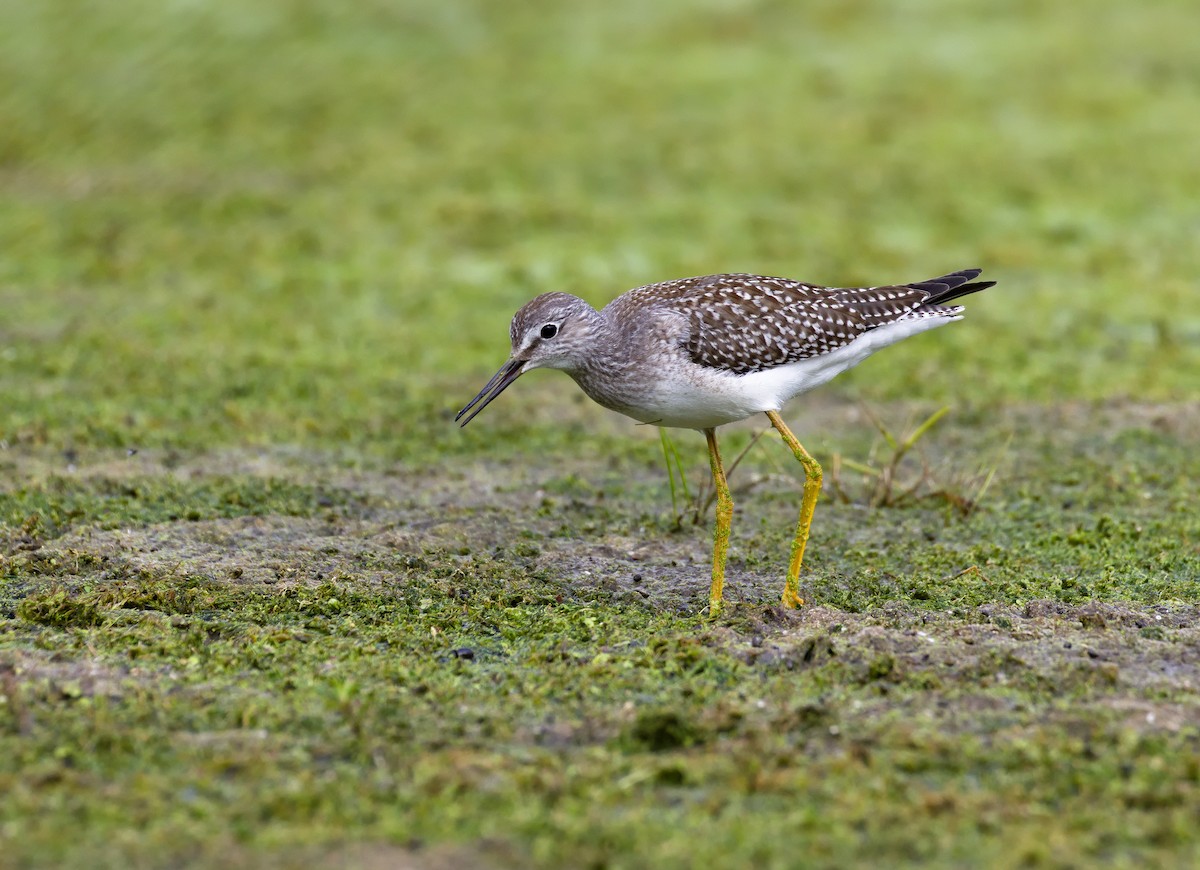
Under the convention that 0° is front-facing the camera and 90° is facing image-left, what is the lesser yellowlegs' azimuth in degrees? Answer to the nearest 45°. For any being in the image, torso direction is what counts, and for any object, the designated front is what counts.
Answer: approximately 90°
